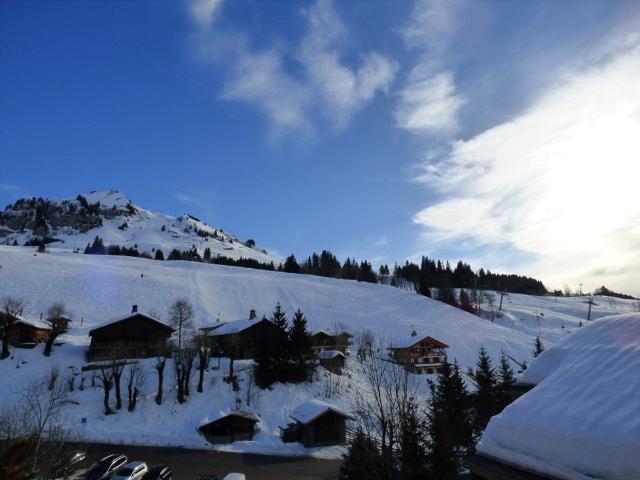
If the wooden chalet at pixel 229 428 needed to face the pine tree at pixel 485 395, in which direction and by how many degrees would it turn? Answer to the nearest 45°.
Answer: approximately 90° to its left

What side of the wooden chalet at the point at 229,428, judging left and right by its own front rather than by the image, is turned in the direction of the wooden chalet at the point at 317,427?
left

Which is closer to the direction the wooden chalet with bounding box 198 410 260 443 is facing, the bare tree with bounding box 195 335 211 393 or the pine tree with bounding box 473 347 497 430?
the pine tree

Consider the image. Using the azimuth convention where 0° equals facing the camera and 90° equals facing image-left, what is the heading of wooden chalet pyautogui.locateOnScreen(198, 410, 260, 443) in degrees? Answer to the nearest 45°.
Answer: approximately 0°

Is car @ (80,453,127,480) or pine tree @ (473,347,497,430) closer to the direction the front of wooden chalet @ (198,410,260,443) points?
the car

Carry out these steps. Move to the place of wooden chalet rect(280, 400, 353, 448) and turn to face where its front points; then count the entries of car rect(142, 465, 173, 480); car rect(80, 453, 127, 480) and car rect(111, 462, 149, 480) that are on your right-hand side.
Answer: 3
